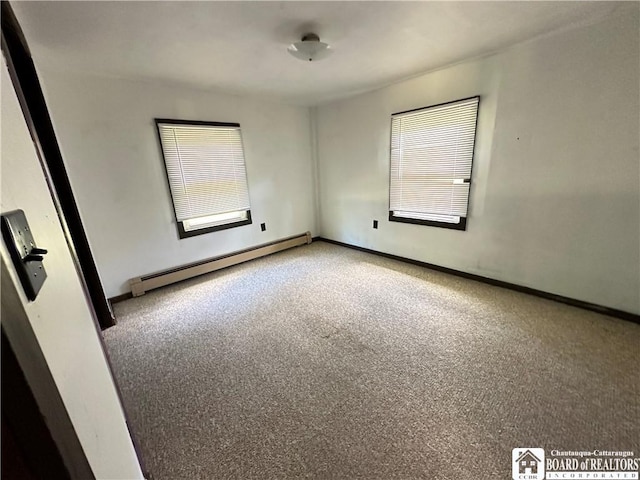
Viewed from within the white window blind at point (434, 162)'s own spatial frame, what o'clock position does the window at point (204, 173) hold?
The window is roughly at 1 o'clock from the white window blind.

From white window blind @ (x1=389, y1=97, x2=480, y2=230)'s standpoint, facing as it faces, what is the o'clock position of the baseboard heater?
The baseboard heater is roughly at 1 o'clock from the white window blind.

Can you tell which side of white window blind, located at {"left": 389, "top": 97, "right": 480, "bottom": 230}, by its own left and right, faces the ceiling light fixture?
front

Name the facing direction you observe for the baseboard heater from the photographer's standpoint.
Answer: facing the viewer and to the right of the viewer

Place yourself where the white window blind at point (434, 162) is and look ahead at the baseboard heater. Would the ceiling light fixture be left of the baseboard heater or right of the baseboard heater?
left

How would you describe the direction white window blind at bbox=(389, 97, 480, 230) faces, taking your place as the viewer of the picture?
facing the viewer and to the left of the viewer

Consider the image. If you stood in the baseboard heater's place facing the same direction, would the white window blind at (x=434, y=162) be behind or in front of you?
in front

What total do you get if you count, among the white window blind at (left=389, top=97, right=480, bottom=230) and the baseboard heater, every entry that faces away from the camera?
0
